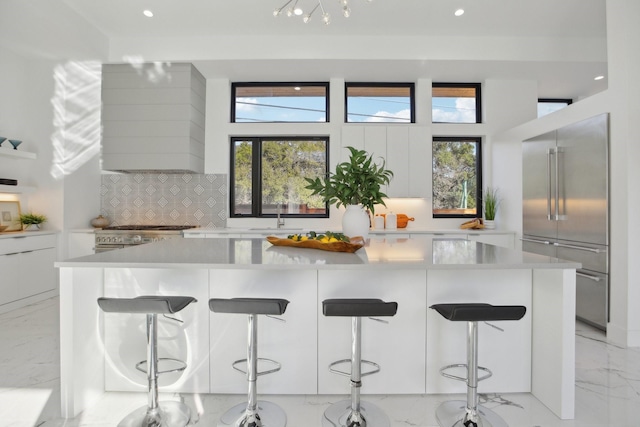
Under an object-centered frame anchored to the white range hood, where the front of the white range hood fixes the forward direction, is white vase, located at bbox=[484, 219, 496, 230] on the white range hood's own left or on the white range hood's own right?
on the white range hood's own left

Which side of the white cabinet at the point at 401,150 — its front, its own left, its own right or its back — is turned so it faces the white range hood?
right

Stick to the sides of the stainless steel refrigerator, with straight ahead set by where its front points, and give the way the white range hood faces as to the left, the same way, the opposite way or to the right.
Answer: to the left

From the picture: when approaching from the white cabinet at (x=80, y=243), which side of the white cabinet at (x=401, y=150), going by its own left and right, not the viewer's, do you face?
right

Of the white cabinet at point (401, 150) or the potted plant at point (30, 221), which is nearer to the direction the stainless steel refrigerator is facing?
the potted plant

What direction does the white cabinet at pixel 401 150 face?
toward the camera

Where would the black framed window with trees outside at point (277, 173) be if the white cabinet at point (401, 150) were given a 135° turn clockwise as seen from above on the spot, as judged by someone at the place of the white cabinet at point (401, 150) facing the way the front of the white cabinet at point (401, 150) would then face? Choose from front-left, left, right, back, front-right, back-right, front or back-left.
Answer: front-left

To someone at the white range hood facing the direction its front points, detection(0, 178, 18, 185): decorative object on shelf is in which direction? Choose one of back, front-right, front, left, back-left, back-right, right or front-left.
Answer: right

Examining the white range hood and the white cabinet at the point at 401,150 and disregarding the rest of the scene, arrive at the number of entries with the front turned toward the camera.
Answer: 2

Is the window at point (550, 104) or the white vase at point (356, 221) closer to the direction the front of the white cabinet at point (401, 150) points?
the white vase

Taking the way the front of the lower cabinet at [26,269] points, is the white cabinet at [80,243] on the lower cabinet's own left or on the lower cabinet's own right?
on the lower cabinet's own left

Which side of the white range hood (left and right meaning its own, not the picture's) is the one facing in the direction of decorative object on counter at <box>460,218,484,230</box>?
left

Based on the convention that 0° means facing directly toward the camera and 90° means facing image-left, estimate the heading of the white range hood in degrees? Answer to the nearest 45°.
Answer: approximately 0°

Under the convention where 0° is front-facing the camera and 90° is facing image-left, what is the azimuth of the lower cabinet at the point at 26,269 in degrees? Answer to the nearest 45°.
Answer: approximately 315°

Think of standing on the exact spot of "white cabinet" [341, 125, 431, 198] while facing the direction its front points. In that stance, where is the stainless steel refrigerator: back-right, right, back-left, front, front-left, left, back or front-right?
front-left

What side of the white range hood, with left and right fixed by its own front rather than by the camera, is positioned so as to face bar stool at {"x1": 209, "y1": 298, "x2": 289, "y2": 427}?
front
